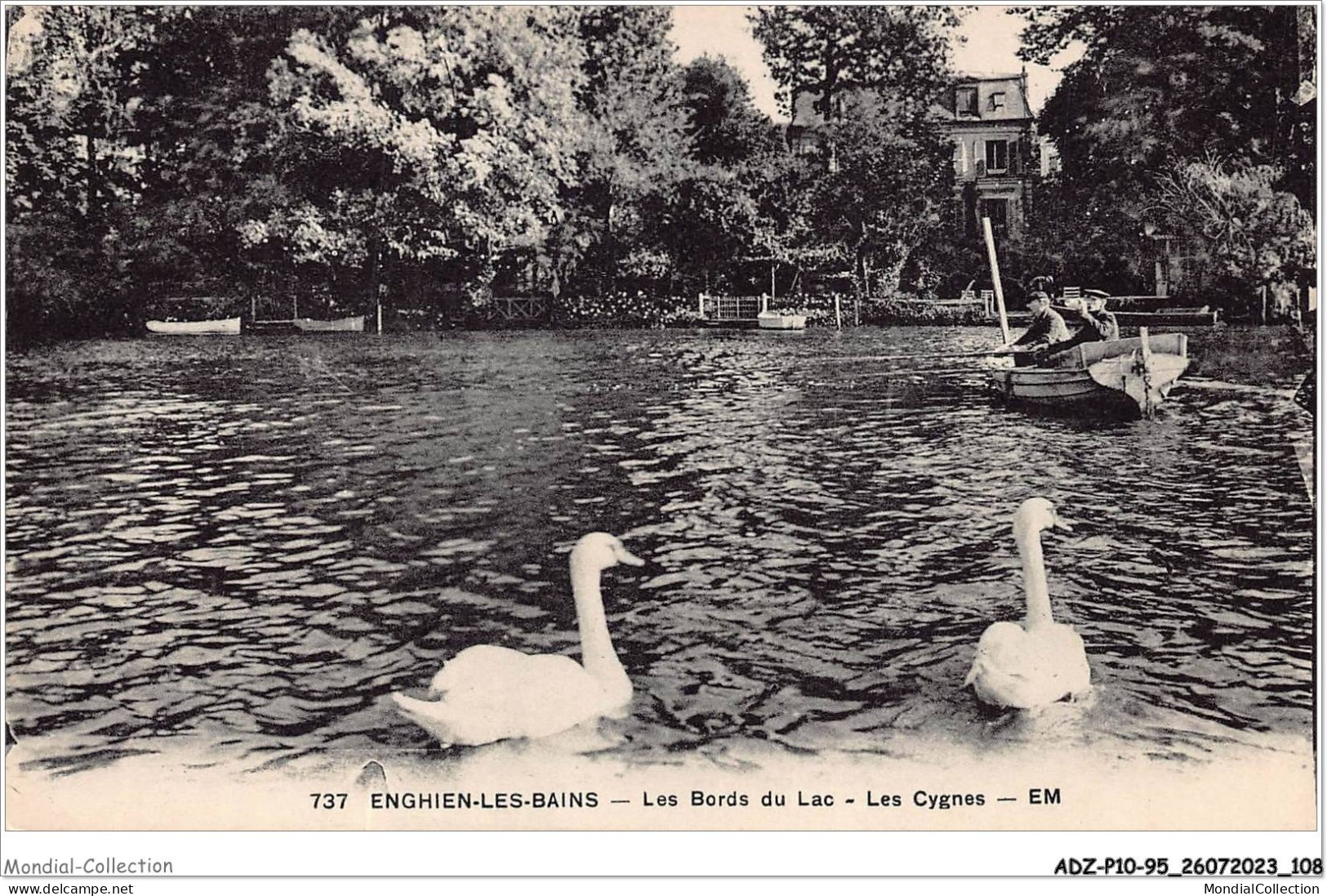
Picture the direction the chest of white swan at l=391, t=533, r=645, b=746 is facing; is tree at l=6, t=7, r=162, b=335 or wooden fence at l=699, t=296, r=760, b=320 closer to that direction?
the wooden fence

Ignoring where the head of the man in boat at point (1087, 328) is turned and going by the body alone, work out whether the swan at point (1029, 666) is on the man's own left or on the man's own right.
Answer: on the man's own left

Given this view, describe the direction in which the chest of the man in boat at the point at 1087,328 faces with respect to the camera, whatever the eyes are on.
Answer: to the viewer's left

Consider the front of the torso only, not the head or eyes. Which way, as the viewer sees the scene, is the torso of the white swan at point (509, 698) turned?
to the viewer's right

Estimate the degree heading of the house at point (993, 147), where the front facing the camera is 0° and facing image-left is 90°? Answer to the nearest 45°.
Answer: approximately 0°

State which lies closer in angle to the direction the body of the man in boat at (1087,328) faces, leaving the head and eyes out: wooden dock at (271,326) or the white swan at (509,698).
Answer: the wooden dock

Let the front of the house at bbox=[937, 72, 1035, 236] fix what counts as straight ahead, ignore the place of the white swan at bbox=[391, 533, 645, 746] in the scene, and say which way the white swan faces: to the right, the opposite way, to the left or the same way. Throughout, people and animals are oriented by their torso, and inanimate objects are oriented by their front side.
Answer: to the left

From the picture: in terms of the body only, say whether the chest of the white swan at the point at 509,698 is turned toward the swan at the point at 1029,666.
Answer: yes
